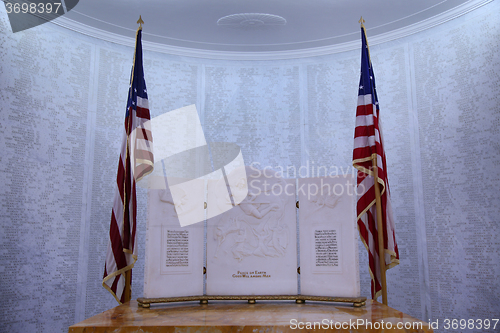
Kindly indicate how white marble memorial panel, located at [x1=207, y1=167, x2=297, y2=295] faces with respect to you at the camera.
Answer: facing the viewer

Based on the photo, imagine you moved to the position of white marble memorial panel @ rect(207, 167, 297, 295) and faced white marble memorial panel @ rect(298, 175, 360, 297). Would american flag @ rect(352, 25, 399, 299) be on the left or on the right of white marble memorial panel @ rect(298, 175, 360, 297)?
left

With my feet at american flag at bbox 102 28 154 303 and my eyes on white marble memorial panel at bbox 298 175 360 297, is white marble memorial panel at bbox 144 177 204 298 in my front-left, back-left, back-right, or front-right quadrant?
front-right

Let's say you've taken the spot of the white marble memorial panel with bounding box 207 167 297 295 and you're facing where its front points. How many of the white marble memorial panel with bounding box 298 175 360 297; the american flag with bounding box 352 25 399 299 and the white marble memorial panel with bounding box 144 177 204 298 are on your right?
1

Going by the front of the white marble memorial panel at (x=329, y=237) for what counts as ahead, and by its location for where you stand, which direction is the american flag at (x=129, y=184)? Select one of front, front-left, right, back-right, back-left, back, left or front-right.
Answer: right

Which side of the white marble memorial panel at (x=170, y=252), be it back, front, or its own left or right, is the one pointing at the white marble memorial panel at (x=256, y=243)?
left

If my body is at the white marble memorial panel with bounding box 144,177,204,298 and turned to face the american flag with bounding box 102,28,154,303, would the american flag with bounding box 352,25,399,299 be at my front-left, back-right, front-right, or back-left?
back-right

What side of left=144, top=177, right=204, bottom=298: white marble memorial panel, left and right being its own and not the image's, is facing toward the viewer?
front

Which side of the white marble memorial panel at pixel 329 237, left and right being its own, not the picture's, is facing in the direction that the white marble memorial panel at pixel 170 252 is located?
right

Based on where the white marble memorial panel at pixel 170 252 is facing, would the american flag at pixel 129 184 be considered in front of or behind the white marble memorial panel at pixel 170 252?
behind

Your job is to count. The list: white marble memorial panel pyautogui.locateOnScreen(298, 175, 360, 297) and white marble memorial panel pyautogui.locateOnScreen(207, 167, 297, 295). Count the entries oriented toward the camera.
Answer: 2

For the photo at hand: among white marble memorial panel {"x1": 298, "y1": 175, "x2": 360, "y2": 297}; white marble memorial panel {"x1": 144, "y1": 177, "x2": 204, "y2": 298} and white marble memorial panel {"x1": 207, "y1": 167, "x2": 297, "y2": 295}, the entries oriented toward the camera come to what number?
3
